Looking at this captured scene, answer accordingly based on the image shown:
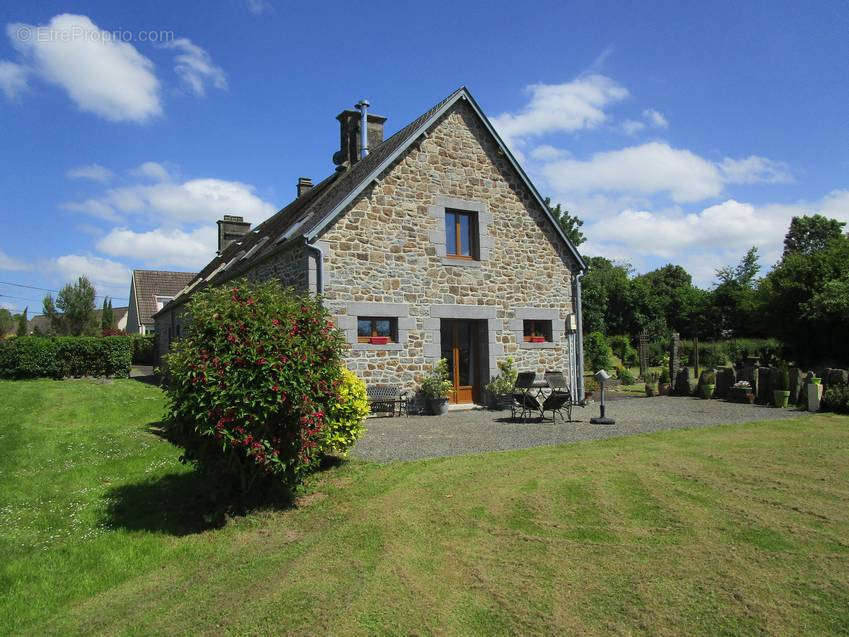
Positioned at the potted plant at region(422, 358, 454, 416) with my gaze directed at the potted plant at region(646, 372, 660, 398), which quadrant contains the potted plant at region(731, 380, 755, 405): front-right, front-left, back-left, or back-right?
front-right

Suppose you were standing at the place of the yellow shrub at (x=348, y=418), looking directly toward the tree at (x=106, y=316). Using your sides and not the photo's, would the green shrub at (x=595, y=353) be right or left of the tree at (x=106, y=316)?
right

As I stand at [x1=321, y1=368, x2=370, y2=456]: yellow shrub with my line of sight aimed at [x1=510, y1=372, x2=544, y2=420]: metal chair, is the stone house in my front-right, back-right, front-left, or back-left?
front-left
